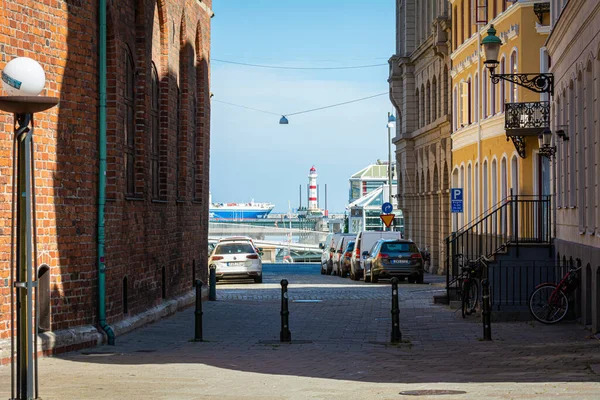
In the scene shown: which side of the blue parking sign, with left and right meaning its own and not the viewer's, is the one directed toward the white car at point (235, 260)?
right

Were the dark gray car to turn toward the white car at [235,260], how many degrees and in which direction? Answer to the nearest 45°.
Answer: approximately 90° to its left

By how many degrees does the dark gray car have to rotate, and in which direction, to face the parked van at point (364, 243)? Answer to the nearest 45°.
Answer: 0° — it already faces it

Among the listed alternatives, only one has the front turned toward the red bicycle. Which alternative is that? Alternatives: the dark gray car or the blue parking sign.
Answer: the blue parking sign

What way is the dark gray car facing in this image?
away from the camera

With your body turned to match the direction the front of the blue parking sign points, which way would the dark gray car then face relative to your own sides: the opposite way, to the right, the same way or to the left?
the opposite way

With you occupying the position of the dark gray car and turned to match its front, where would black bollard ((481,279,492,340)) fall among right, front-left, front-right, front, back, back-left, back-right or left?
back

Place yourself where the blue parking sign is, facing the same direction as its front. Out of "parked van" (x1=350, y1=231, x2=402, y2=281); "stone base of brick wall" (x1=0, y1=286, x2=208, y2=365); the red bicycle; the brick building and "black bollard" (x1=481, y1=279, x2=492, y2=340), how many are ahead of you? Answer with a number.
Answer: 4
